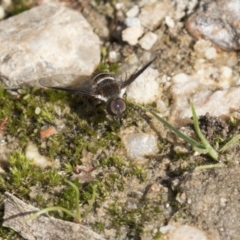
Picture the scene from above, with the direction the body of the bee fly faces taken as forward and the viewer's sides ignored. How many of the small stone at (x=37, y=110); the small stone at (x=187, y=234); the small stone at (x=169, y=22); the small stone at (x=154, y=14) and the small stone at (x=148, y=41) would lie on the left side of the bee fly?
3

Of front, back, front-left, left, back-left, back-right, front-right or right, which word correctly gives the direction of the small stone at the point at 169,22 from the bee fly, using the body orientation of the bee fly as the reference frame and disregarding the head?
left

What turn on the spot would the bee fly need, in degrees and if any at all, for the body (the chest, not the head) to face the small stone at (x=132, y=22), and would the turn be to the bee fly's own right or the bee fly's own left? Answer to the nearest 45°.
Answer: approximately 90° to the bee fly's own left

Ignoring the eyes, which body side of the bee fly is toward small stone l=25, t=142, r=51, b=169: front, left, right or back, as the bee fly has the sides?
right

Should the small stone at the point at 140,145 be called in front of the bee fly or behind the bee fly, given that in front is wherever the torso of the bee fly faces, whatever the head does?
in front

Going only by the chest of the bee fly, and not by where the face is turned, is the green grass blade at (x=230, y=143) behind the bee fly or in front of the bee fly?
in front

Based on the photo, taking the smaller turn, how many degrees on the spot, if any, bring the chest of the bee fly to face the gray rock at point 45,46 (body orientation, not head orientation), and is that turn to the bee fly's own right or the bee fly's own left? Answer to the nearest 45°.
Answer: approximately 180°

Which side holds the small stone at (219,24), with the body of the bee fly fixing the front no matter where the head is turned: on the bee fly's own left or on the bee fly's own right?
on the bee fly's own left

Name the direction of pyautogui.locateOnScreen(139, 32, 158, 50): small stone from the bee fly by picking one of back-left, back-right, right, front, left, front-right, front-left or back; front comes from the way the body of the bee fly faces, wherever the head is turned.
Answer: left

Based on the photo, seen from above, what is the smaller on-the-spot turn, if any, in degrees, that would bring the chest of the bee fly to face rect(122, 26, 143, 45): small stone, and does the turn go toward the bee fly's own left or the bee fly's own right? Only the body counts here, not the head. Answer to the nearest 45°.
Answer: approximately 90° to the bee fly's own left

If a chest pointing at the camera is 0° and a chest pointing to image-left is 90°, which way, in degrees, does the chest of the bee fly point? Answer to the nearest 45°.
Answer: approximately 315°

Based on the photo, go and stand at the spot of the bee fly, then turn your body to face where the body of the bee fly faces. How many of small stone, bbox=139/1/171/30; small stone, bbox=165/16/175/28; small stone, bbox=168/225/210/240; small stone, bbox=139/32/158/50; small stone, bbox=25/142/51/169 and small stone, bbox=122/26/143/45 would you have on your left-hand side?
4

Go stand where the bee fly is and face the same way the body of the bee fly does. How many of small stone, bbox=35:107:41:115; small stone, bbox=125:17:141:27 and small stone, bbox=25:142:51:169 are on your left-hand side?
1
